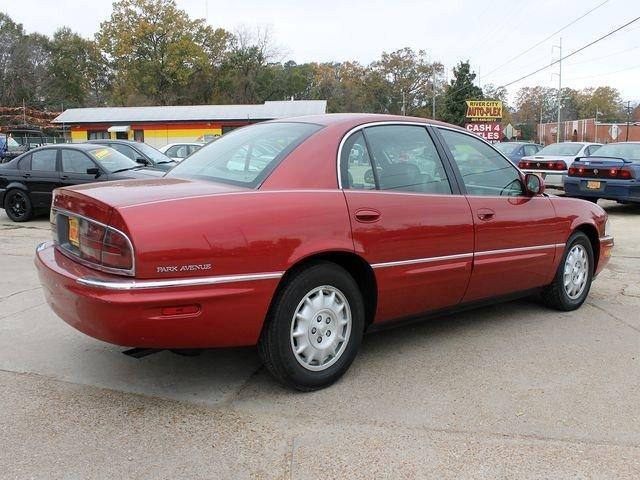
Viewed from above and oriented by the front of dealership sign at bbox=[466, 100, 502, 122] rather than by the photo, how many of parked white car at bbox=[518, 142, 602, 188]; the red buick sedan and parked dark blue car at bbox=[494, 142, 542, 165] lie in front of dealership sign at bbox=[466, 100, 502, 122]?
3

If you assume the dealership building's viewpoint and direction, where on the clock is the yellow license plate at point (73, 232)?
The yellow license plate is roughly at 12 o'clock from the dealership building.

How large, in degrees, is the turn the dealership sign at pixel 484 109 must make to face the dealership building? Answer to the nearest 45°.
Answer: approximately 90° to its right

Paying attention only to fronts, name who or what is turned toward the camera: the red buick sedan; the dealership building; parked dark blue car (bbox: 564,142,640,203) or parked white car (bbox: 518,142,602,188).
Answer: the dealership building

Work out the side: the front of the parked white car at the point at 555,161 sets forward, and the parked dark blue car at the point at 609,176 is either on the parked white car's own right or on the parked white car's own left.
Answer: on the parked white car's own right

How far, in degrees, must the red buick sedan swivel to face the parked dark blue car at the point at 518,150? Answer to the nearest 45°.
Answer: approximately 45° to its left

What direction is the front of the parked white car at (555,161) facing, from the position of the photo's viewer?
facing away from the viewer and to the right of the viewer

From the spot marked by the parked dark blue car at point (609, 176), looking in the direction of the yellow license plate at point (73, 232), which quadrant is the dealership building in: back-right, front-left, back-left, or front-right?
back-right

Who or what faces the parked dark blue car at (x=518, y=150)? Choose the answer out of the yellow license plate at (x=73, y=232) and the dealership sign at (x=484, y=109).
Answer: the dealership sign

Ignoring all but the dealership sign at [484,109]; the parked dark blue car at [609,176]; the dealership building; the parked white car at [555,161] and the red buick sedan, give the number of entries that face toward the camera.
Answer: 2

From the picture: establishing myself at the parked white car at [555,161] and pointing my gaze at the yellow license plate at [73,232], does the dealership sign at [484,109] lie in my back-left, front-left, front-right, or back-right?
back-right

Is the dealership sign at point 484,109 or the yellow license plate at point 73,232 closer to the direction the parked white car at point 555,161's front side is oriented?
the dealership sign

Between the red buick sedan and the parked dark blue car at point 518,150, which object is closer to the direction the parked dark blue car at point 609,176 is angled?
the parked dark blue car
